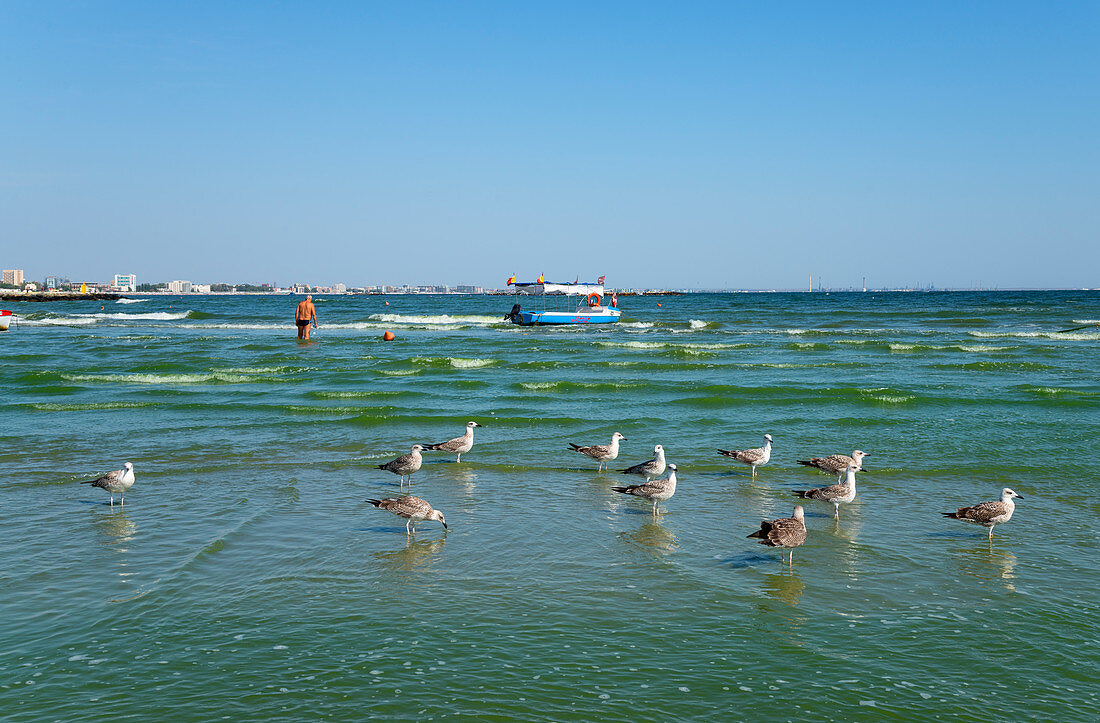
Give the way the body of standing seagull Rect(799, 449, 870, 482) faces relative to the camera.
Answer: to the viewer's right

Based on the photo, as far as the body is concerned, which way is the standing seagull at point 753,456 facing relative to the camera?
to the viewer's right

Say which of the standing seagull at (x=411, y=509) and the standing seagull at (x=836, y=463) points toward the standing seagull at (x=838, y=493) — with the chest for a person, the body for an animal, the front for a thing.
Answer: the standing seagull at (x=411, y=509)

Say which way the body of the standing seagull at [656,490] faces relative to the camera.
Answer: to the viewer's right

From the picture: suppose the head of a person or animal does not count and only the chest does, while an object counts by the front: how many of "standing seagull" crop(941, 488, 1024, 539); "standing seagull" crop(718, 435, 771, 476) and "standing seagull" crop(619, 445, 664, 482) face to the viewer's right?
3

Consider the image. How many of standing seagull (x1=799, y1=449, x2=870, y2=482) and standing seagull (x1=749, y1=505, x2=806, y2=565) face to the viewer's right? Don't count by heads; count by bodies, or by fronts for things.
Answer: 2

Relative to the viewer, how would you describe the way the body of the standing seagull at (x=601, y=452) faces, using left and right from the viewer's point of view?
facing to the right of the viewer

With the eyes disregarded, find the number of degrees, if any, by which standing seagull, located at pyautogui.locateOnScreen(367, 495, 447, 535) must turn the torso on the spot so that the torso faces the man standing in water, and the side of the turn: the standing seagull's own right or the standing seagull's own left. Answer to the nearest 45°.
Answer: approximately 90° to the standing seagull's own left

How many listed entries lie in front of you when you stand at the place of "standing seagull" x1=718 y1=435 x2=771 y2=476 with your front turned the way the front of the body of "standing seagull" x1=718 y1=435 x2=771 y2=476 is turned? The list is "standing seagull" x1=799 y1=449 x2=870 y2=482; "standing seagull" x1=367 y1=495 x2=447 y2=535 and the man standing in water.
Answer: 1

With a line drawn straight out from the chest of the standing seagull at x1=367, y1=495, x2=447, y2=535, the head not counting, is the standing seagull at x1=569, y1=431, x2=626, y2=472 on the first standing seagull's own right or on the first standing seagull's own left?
on the first standing seagull's own left

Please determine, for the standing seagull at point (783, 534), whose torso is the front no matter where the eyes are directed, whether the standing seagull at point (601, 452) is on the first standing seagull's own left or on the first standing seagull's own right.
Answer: on the first standing seagull's own left

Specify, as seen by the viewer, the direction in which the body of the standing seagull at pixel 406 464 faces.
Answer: to the viewer's right

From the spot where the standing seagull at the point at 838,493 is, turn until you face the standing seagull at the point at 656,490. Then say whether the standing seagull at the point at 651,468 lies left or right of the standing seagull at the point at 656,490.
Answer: right

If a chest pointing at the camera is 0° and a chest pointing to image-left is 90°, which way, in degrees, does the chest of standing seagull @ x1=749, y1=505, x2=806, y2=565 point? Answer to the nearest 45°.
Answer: approximately 270°

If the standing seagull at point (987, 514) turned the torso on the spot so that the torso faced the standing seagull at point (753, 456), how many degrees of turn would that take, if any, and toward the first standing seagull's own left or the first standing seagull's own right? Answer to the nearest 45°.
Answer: approximately 135° to the first standing seagull's own left

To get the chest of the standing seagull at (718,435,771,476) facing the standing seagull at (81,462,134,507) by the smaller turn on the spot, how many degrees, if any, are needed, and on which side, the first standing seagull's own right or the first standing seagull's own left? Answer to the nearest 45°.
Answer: approximately 135° to the first standing seagull's own right

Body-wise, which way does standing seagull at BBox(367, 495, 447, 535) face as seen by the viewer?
to the viewer's right
